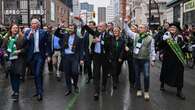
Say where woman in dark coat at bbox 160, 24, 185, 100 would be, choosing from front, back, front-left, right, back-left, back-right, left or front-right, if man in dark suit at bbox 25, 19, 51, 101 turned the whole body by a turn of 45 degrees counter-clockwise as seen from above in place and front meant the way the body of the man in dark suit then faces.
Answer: front-left

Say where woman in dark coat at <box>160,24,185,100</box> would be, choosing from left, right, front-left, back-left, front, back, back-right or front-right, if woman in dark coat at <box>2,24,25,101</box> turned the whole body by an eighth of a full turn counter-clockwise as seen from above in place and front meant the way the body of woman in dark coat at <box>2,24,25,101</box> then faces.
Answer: front-left

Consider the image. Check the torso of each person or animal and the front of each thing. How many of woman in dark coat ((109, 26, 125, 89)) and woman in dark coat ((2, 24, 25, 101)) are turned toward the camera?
2

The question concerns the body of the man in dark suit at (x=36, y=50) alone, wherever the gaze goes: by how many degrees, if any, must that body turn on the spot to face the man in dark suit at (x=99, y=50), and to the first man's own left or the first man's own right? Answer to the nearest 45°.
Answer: approximately 90° to the first man's own left

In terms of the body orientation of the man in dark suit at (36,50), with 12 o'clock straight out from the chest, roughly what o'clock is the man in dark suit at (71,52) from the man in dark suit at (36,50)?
the man in dark suit at (71,52) is roughly at 8 o'clock from the man in dark suit at (36,50).

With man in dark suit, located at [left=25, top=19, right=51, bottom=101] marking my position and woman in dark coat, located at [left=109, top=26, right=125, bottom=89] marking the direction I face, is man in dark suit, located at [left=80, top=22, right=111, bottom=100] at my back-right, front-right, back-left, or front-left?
front-right

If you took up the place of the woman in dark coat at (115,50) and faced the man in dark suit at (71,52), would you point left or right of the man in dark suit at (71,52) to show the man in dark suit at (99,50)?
left

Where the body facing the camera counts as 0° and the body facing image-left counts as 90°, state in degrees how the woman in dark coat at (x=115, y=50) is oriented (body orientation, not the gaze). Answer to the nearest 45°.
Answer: approximately 0°

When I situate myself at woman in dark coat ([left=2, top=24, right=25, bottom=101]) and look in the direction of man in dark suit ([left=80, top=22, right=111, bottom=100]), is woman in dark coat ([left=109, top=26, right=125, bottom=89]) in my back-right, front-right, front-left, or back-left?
front-left

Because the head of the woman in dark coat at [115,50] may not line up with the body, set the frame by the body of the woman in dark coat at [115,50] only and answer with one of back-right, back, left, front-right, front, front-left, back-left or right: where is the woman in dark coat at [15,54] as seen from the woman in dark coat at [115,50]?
front-right

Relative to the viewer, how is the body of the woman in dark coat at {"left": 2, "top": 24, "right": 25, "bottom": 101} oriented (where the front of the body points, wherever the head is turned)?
toward the camera

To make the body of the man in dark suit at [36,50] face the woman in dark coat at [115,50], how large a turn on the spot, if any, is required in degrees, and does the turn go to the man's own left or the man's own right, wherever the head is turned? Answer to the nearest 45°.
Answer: approximately 135° to the man's own left

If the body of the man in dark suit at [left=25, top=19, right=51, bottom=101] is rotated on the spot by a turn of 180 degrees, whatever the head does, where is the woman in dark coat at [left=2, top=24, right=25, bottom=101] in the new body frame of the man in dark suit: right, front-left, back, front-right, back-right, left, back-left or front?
left

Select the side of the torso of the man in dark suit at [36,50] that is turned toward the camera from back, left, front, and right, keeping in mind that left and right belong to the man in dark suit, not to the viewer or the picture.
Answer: front
